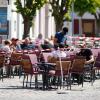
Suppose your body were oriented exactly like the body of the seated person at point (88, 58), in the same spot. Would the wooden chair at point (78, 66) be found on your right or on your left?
on your left

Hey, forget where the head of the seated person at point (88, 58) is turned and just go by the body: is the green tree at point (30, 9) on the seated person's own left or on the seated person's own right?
on the seated person's own right

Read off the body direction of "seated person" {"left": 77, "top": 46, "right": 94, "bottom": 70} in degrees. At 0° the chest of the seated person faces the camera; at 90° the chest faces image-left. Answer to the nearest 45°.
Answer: approximately 90°

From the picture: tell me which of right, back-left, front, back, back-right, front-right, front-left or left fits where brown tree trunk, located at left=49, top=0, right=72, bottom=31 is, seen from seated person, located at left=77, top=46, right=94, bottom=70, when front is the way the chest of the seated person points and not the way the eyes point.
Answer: right

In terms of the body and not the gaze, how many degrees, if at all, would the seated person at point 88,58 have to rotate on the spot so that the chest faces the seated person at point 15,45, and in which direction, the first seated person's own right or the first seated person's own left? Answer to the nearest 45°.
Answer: approximately 45° to the first seated person's own right
